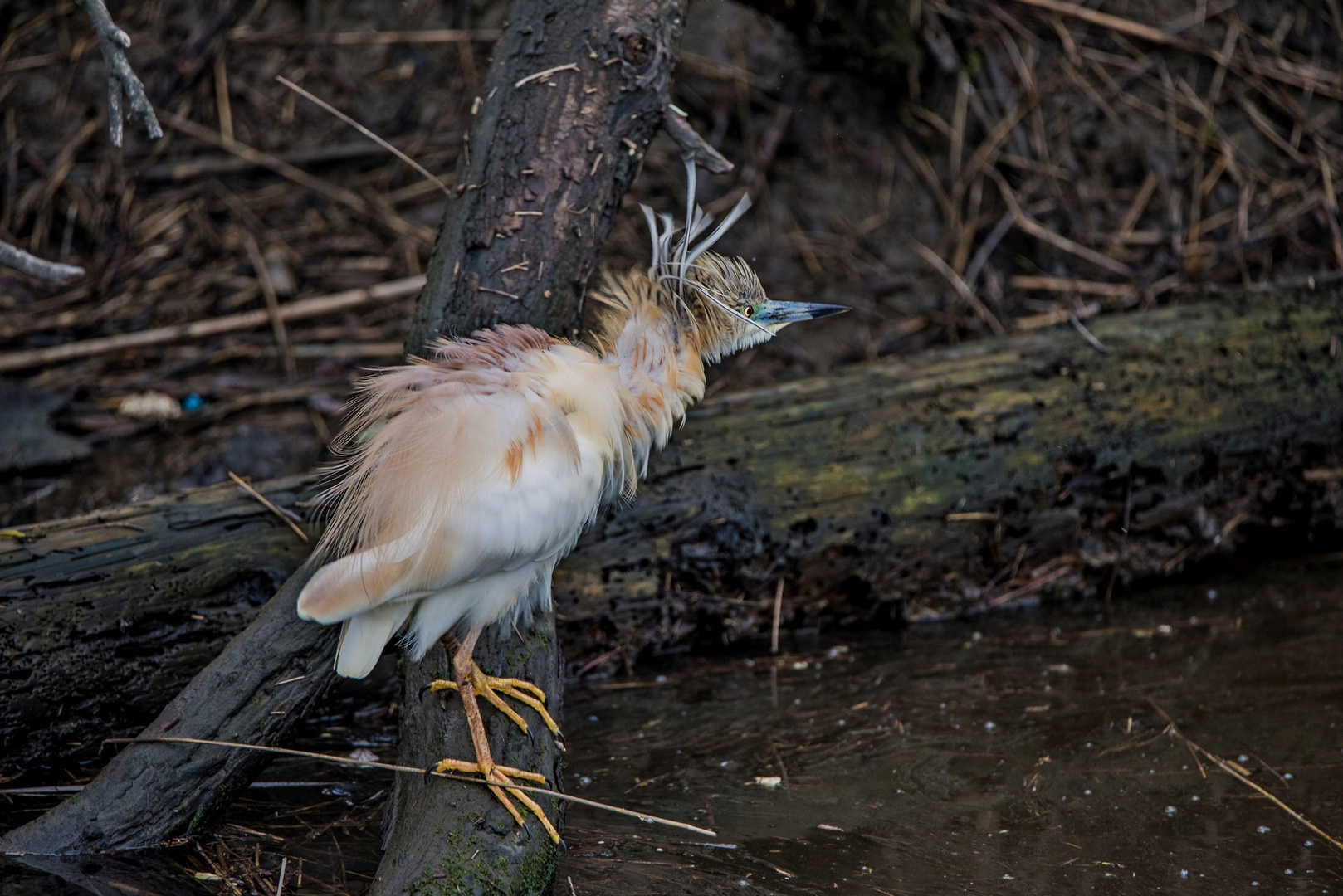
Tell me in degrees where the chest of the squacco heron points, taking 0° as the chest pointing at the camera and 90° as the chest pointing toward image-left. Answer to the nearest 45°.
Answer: approximately 270°

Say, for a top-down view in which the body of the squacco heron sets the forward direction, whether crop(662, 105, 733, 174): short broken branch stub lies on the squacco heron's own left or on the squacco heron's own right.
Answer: on the squacco heron's own left

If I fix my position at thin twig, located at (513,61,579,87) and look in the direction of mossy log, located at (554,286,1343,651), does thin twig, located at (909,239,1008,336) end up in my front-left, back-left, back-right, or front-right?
front-left

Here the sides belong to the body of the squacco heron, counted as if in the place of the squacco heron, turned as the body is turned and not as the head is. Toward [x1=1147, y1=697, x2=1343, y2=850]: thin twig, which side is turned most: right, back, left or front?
front

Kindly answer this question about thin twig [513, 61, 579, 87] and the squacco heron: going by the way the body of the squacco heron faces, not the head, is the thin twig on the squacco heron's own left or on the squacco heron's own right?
on the squacco heron's own left
